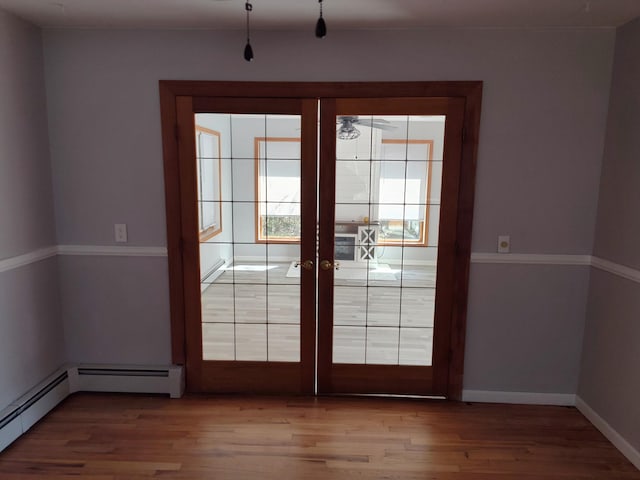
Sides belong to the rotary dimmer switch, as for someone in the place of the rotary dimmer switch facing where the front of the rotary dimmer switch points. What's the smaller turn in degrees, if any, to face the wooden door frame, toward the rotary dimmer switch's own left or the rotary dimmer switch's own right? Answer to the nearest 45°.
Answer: approximately 45° to the rotary dimmer switch's own right

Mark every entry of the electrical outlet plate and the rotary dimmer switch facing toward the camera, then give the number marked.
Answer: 2

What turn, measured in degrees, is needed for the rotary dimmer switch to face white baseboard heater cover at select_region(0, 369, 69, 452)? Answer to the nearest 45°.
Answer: approximately 45° to its right

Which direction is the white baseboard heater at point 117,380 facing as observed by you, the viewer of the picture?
facing the viewer and to the right of the viewer

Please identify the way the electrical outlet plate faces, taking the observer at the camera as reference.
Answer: facing the viewer

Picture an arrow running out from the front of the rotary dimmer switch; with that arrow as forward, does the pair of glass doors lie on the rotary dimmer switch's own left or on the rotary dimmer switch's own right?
on the rotary dimmer switch's own right
